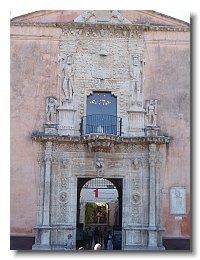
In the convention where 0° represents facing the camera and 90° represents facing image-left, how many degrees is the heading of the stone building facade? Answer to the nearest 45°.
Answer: approximately 0°

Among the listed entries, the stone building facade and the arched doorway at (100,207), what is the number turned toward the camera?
2

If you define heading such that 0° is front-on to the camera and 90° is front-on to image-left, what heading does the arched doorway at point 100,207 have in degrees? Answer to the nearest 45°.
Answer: approximately 0°
